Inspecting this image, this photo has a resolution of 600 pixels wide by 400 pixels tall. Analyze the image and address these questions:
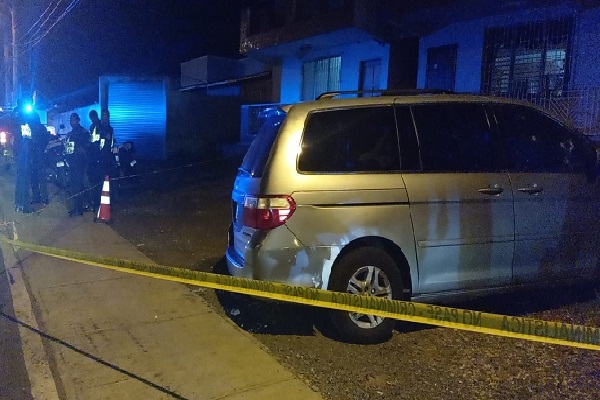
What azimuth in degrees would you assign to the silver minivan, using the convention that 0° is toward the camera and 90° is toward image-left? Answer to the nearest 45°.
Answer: approximately 225°

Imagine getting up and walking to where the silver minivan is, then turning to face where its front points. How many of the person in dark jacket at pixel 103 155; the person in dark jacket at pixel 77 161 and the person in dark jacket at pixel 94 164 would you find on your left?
3

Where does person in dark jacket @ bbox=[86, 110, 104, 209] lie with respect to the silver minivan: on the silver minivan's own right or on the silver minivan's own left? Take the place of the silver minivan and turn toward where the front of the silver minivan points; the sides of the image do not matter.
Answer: on the silver minivan's own left

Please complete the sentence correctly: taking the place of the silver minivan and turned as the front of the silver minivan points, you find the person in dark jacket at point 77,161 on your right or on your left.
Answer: on your left

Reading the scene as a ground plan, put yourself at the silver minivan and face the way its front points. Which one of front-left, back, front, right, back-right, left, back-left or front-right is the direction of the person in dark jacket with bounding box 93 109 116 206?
left

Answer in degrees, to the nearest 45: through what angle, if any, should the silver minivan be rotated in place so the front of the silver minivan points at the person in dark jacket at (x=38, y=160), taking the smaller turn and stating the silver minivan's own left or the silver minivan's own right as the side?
approximately 90° to the silver minivan's own left

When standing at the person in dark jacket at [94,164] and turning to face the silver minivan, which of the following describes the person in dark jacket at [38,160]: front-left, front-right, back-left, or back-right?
back-right

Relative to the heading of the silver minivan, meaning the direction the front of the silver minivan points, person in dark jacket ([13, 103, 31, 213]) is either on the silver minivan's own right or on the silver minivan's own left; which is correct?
on the silver minivan's own left
